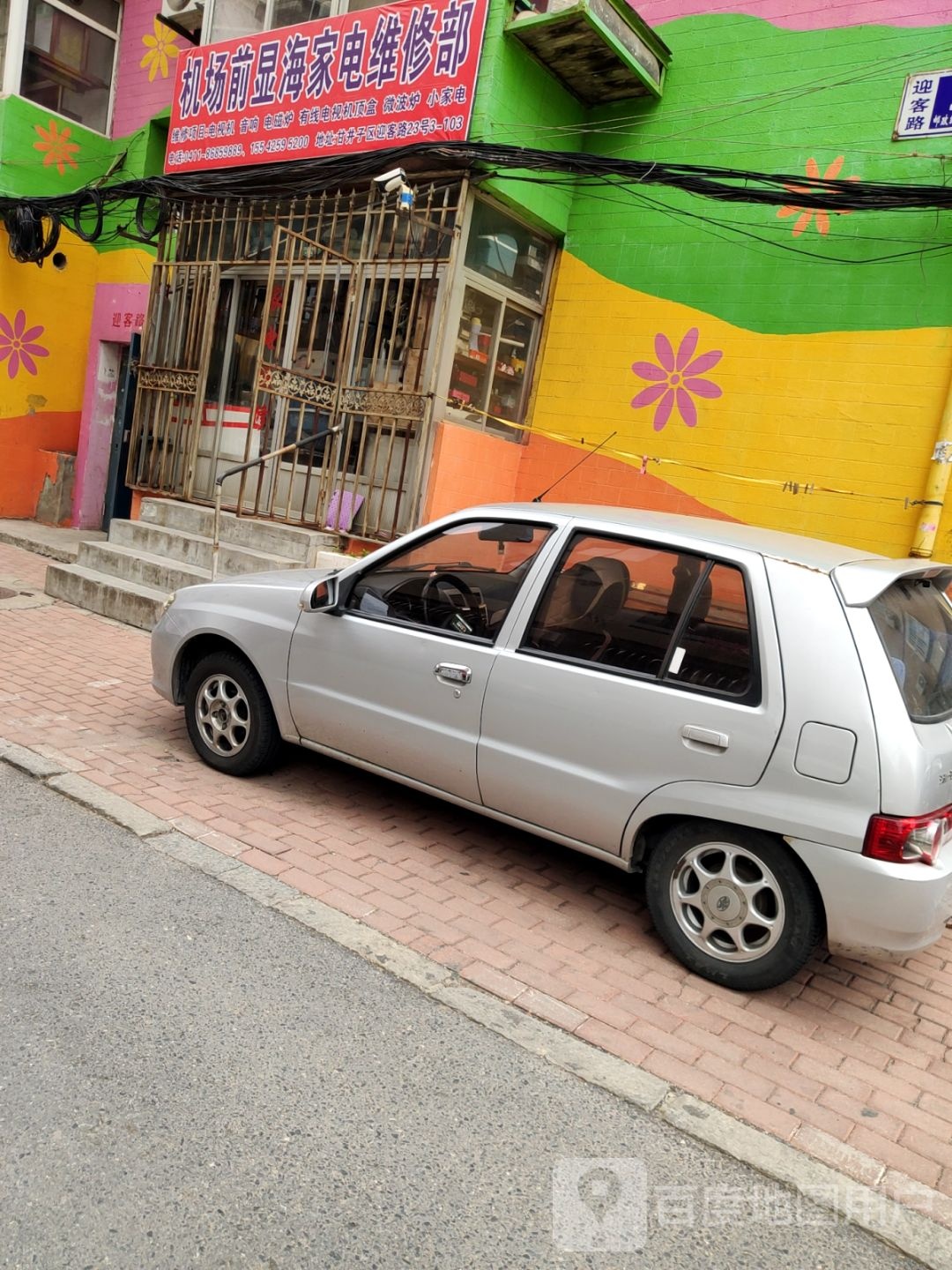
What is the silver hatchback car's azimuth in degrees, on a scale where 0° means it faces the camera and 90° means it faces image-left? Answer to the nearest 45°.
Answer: approximately 135°

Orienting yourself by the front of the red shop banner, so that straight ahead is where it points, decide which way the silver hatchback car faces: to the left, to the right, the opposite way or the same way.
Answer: to the right

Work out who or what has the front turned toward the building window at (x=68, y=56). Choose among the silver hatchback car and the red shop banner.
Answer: the silver hatchback car

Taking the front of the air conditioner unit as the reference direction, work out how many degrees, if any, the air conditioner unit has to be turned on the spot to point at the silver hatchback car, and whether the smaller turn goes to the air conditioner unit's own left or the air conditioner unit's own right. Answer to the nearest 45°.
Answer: approximately 45° to the air conditioner unit's own left

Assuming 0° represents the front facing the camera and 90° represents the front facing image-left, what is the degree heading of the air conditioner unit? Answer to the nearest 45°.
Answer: approximately 45°

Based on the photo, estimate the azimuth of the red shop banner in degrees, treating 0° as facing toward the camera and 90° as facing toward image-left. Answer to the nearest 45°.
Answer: approximately 45°

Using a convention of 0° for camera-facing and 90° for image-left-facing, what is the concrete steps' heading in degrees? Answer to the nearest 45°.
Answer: approximately 45°

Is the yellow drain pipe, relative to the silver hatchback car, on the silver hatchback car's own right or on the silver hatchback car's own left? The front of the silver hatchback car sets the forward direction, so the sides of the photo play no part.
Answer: on the silver hatchback car's own right

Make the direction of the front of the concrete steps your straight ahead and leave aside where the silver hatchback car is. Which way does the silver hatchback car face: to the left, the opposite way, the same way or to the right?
to the right

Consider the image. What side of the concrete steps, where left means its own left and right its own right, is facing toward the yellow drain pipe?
left
